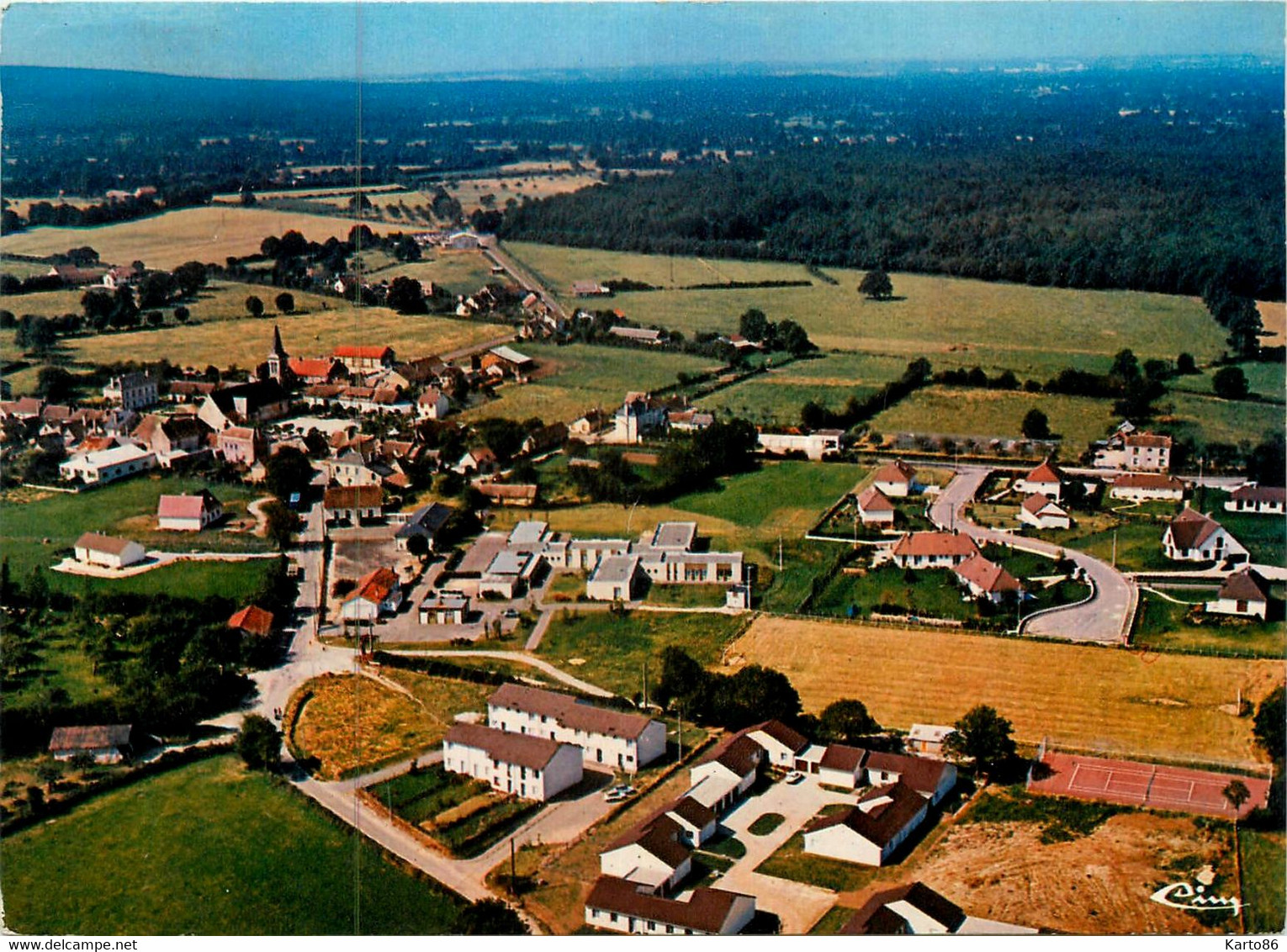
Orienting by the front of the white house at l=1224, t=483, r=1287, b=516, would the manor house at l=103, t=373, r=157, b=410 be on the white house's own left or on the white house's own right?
on the white house's own right

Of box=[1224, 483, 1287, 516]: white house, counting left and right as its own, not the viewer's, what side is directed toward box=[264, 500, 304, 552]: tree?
right

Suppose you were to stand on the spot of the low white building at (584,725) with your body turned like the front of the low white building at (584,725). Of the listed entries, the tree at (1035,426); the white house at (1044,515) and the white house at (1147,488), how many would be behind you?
3

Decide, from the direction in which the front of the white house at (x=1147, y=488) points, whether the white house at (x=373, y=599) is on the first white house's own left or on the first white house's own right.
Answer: on the first white house's own right

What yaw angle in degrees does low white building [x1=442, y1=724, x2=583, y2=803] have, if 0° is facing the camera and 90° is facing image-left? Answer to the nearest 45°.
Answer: approximately 45°

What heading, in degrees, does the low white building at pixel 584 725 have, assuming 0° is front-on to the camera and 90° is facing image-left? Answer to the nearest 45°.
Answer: approximately 45°

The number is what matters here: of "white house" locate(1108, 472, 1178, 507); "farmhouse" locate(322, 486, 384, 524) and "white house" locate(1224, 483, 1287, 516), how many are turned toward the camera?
3

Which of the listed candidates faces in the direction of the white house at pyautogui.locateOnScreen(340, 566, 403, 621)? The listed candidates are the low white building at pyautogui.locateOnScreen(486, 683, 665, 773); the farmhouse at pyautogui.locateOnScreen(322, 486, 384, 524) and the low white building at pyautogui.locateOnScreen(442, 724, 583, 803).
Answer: the farmhouse

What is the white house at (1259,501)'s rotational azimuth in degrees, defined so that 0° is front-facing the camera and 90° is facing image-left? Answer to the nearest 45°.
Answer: approximately 0°

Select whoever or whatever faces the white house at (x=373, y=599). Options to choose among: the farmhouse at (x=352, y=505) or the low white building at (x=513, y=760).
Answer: the farmhouse

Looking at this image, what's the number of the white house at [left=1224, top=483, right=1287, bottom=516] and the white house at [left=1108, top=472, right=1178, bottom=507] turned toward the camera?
2

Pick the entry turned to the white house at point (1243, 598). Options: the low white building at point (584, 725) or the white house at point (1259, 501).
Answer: the white house at point (1259, 501)

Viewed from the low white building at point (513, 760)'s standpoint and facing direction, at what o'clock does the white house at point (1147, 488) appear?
The white house is roughly at 6 o'clock from the low white building.

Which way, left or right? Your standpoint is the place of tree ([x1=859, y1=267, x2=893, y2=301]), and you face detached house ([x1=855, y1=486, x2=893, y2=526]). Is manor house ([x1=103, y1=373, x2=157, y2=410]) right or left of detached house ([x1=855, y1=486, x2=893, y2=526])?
right

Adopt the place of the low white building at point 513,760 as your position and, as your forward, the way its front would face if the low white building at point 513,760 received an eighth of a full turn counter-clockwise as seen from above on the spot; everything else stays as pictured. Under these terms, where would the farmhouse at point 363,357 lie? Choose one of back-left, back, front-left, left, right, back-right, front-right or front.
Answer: back
